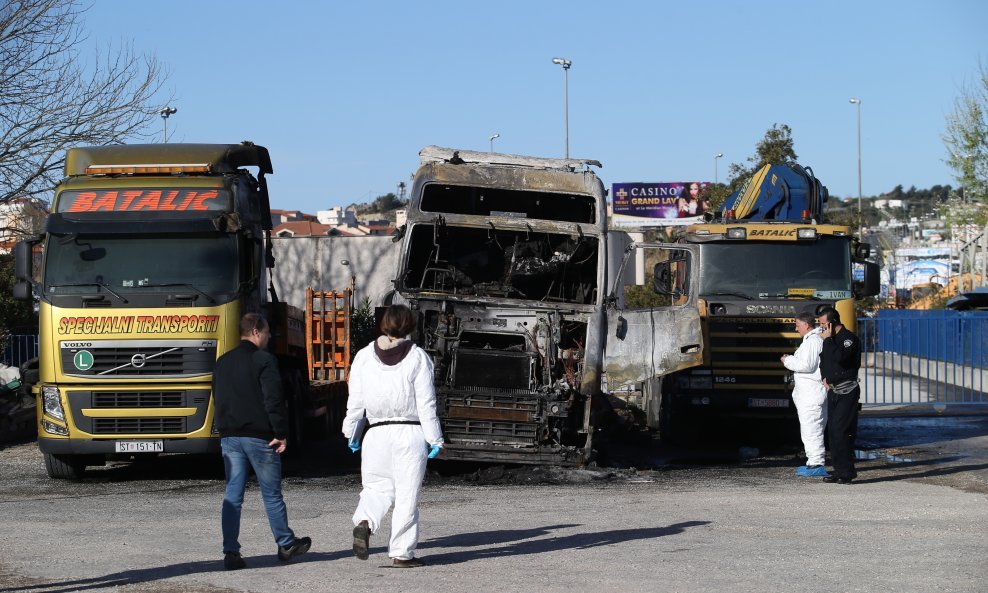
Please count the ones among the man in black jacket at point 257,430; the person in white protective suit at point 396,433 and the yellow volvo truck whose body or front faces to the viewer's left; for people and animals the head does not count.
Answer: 0

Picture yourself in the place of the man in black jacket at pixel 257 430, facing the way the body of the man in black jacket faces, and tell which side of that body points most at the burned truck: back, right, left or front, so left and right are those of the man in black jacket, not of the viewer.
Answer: front

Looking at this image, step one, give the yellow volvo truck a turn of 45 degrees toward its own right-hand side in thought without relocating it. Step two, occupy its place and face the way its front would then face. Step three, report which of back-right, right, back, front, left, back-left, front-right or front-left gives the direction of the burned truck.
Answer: back-left

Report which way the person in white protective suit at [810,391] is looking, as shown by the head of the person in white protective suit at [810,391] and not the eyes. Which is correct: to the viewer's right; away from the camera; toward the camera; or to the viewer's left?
to the viewer's left

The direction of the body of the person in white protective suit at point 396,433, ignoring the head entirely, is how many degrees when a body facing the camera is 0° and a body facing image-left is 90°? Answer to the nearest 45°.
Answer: approximately 180°

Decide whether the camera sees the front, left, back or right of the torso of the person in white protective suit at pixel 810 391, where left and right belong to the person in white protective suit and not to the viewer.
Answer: left

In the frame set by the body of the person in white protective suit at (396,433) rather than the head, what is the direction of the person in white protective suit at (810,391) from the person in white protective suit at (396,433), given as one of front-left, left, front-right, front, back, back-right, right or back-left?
front-right

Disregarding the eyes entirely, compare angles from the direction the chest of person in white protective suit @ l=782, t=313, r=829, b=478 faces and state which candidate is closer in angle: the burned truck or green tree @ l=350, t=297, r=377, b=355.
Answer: the burned truck

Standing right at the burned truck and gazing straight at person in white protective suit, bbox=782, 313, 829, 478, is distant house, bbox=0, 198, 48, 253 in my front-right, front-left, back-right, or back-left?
back-left

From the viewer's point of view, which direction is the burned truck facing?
toward the camera

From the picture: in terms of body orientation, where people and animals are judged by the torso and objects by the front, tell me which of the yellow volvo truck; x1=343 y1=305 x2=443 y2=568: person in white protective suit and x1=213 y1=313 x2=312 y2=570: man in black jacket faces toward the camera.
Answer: the yellow volvo truck

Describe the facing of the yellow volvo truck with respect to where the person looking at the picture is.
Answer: facing the viewer

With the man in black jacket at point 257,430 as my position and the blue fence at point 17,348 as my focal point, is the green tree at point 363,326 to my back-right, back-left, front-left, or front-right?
front-right

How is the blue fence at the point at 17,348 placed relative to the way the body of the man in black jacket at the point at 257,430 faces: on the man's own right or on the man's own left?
on the man's own left

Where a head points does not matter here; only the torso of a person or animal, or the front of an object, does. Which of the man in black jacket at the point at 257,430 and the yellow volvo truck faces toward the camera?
the yellow volvo truck
